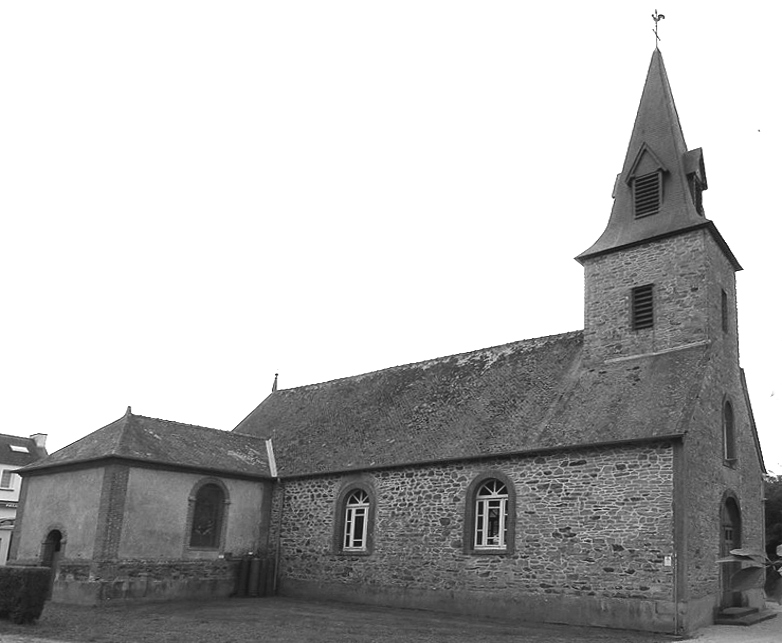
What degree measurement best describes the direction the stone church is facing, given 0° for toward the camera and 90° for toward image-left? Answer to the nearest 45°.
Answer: approximately 315°

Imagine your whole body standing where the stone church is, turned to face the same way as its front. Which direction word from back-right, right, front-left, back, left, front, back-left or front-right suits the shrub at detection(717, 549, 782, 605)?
front-right
